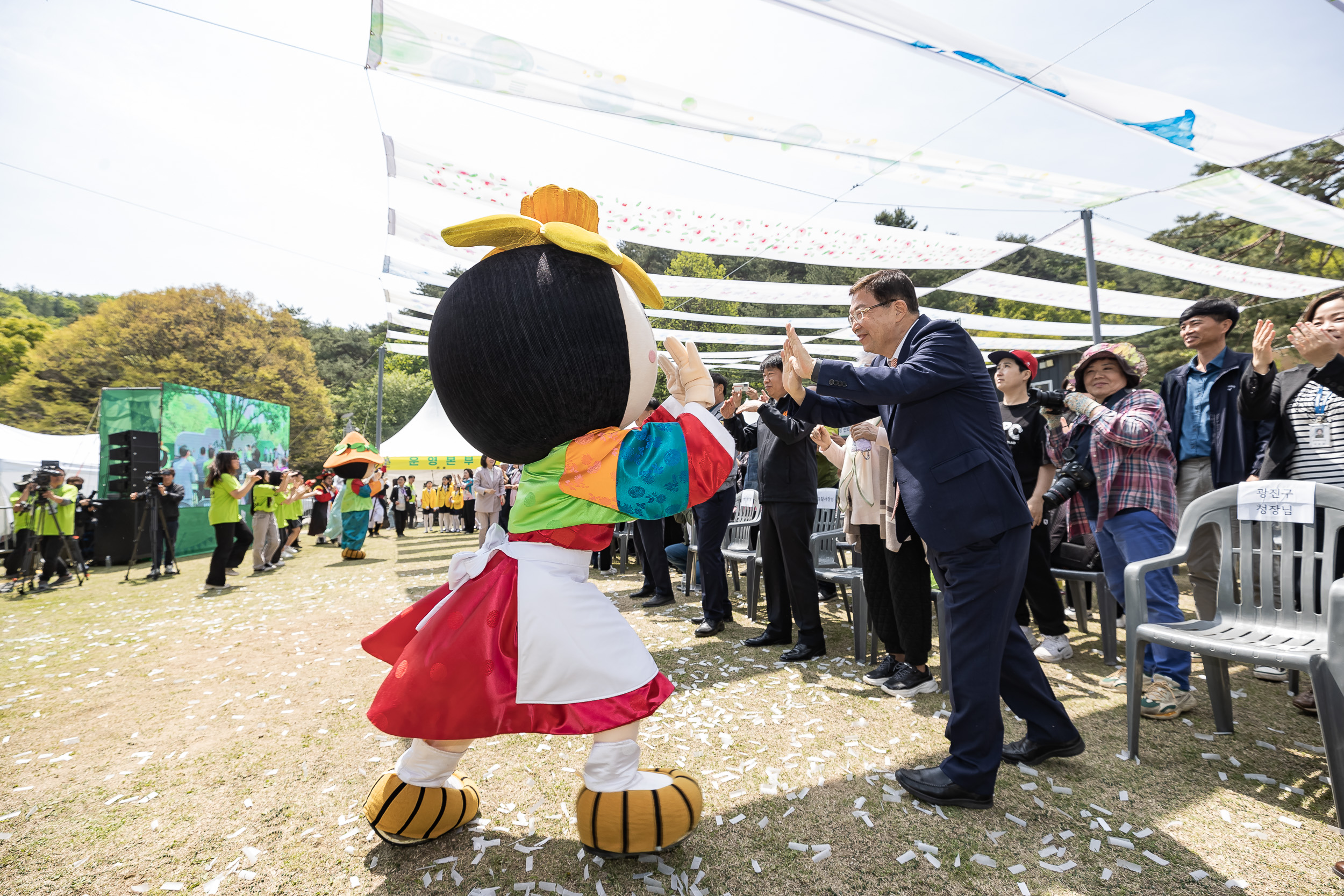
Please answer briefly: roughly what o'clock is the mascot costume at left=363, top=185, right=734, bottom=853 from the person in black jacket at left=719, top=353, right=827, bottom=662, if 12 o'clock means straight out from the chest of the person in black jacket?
The mascot costume is roughly at 11 o'clock from the person in black jacket.

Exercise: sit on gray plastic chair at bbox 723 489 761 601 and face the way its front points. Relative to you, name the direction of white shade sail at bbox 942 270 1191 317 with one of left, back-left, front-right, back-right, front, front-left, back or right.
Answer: back

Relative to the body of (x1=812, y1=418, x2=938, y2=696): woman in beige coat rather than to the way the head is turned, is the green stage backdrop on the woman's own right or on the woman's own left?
on the woman's own right

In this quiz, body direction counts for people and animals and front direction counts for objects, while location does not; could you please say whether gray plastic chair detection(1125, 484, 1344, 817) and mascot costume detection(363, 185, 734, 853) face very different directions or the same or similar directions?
very different directions

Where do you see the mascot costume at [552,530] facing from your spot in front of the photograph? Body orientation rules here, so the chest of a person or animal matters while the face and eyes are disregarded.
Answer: facing to the right of the viewer

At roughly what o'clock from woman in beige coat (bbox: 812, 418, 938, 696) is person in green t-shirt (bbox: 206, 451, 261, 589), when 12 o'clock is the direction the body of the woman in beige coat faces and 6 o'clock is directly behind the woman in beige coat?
The person in green t-shirt is roughly at 2 o'clock from the woman in beige coat.

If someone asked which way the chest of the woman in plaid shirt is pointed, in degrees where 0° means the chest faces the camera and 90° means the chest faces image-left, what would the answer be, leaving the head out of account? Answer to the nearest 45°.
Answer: approximately 45°

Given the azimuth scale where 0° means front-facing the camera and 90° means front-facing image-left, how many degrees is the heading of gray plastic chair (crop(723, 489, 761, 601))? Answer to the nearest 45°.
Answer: approximately 45°
